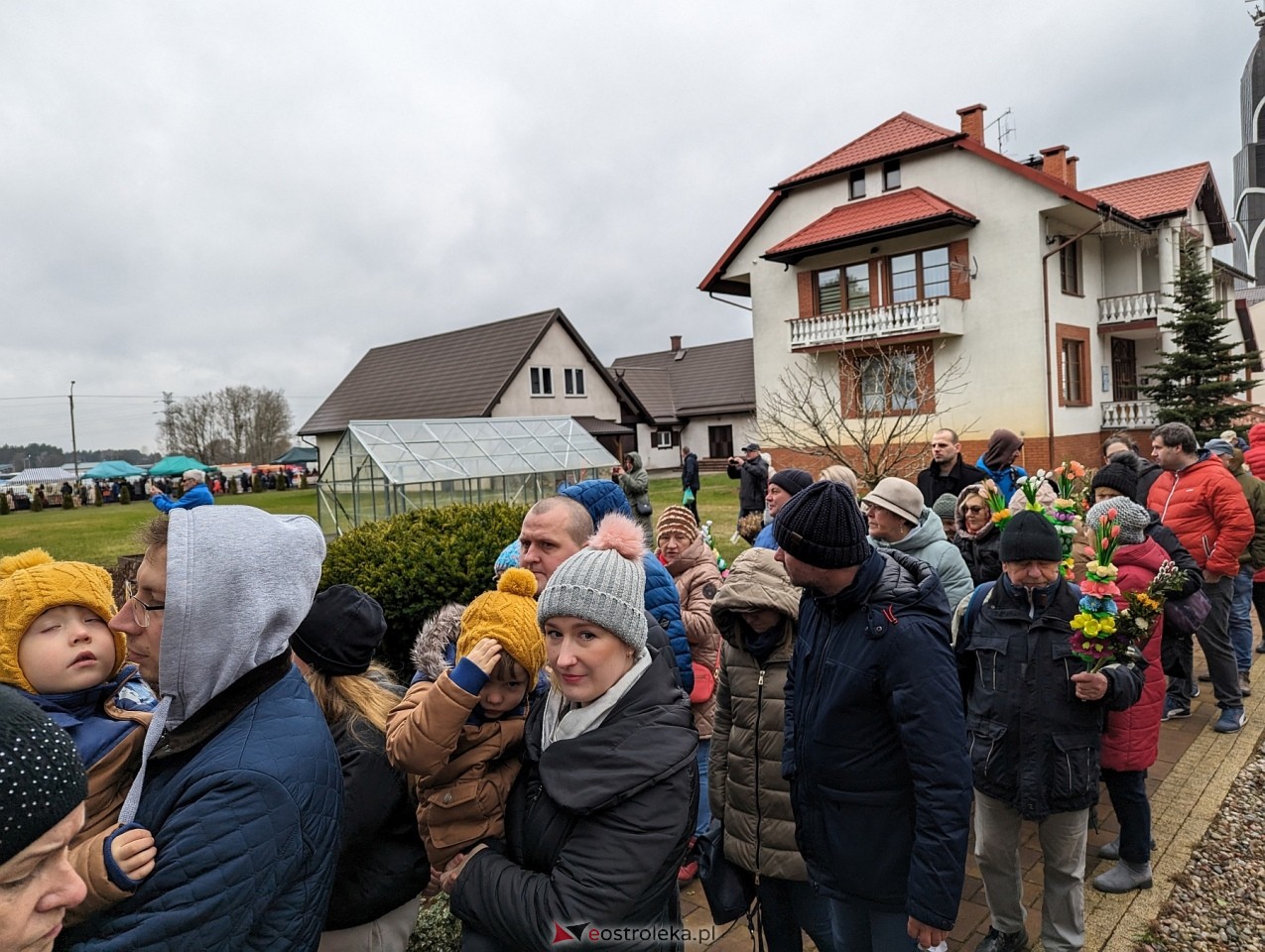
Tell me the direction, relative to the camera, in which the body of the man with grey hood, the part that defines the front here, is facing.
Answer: to the viewer's left

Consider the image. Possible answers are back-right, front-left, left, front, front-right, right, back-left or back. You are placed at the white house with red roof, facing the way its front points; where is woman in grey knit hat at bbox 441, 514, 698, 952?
front-right

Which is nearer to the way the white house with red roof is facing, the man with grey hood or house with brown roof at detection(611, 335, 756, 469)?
the man with grey hood

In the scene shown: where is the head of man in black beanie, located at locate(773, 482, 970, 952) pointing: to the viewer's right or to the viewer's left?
to the viewer's left

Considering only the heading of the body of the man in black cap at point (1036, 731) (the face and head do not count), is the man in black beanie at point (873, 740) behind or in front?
in front

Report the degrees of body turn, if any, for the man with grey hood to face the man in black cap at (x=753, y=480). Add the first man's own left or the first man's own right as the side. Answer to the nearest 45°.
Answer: approximately 135° to the first man's own right

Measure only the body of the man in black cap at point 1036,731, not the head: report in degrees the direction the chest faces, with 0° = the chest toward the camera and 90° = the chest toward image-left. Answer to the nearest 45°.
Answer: approximately 0°

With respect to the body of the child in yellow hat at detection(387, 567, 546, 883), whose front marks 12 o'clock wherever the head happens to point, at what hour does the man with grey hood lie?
The man with grey hood is roughly at 3 o'clock from the child in yellow hat.

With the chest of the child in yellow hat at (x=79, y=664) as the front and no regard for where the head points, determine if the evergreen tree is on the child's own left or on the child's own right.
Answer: on the child's own left

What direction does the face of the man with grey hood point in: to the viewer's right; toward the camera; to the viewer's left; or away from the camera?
to the viewer's left

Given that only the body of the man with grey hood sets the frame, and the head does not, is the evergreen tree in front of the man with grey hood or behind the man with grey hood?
behind

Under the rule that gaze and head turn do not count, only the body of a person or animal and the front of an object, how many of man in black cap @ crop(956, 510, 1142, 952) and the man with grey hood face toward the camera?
1
